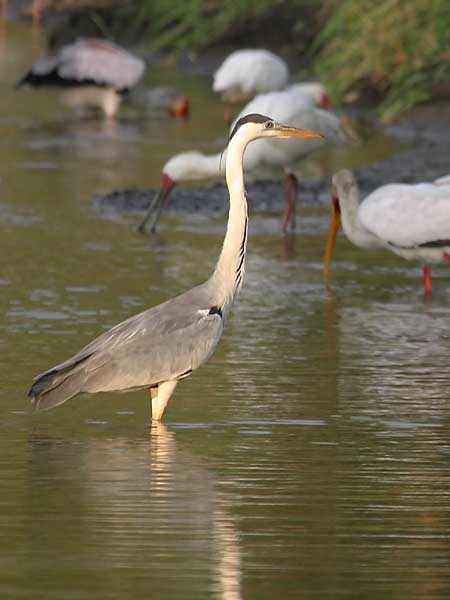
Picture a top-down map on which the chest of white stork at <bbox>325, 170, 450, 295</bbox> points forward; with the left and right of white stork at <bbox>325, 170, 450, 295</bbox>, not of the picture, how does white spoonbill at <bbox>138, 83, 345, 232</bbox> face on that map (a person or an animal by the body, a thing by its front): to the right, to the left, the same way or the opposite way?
the same way

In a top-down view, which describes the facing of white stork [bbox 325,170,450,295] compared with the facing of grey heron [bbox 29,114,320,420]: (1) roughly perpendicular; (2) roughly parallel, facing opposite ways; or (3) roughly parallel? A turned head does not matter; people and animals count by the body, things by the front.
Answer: roughly parallel, facing opposite ways

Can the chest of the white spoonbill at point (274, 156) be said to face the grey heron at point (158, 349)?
no

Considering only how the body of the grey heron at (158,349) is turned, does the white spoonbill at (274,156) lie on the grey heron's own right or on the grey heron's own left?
on the grey heron's own left

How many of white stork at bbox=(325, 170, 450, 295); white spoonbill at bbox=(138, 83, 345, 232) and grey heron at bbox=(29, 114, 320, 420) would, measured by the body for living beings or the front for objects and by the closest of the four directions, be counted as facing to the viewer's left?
2

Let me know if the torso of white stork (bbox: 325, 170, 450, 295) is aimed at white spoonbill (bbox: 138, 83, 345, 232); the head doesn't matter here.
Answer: no

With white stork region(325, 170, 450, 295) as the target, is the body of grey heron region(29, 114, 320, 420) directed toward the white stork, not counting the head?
no

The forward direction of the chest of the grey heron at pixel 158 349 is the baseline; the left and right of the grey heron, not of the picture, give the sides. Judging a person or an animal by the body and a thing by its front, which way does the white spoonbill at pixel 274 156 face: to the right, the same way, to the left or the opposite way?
the opposite way

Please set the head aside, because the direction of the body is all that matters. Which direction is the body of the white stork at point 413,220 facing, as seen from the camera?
to the viewer's left

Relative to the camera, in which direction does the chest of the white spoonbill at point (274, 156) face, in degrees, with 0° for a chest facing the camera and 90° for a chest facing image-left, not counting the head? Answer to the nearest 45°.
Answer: approximately 90°

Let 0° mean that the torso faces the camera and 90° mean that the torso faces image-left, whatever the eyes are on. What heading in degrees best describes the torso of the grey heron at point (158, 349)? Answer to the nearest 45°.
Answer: approximately 270°
